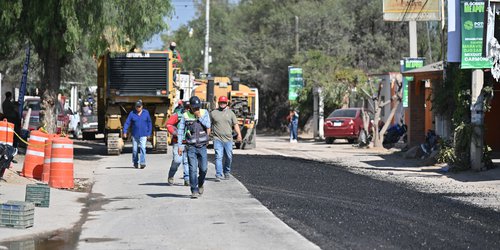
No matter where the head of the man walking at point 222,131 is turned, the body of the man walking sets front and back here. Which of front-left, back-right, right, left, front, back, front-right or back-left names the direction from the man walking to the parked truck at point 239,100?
back

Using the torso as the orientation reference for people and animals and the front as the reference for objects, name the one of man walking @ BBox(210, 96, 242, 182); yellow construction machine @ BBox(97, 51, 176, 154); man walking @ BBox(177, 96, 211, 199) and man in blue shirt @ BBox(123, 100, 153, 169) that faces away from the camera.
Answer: the yellow construction machine

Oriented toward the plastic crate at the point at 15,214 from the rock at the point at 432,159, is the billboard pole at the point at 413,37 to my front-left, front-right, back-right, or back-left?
back-right

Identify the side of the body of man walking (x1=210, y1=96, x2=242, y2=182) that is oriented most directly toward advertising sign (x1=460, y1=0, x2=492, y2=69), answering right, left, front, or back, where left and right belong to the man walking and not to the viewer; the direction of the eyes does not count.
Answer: left

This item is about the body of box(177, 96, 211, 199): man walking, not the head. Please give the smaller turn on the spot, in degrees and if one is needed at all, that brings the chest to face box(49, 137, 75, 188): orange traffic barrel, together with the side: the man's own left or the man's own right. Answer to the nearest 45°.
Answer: approximately 135° to the man's own right

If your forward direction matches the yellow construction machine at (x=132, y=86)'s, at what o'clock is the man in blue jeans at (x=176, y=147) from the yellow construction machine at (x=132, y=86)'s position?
The man in blue jeans is roughly at 6 o'clock from the yellow construction machine.

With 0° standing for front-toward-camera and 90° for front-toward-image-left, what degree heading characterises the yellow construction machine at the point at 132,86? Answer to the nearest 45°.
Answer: approximately 180°
